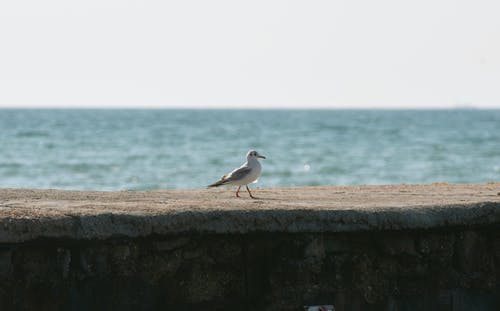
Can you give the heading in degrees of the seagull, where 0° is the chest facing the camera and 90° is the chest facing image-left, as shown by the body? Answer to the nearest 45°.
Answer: approximately 270°
